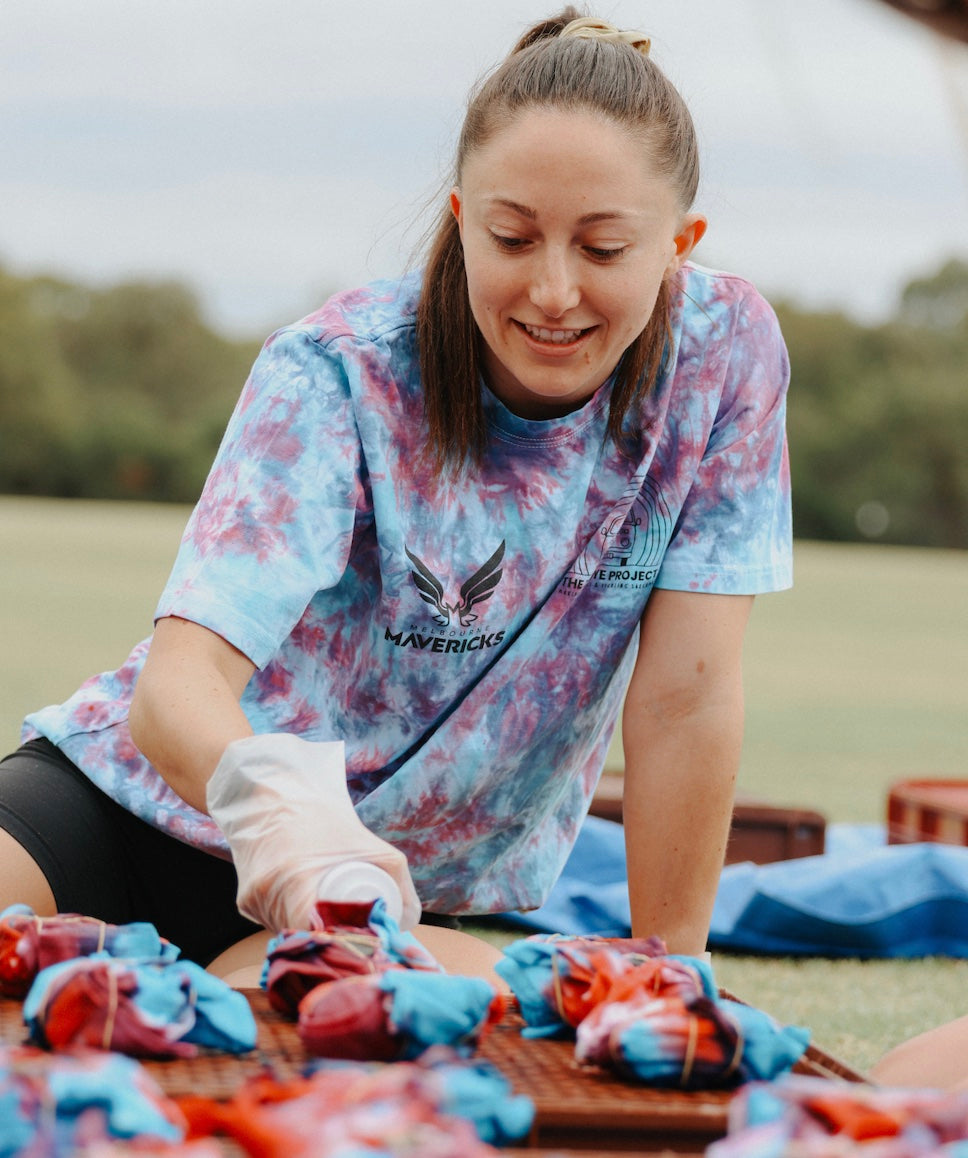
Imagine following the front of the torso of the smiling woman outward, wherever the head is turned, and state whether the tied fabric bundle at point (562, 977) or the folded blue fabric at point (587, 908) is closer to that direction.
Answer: the tied fabric bundle

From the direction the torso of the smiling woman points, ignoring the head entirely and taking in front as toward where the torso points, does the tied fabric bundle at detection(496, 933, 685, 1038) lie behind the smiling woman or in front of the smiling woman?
in front

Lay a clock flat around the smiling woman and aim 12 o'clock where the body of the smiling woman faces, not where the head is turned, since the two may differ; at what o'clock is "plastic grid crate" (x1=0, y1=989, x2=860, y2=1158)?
The plastic grid crate is roughly at 12 o'clock from the smiling woman.

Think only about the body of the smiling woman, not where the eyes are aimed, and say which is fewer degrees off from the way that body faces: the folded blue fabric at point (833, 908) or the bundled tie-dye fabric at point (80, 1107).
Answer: the bundled tie-dye fabric

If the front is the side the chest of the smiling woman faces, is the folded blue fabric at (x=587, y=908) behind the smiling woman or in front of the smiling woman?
behind

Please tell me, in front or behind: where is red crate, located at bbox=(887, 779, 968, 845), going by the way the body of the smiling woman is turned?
behind

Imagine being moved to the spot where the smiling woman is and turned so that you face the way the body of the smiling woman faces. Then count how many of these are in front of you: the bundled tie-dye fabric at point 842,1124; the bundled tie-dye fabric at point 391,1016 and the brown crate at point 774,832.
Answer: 2

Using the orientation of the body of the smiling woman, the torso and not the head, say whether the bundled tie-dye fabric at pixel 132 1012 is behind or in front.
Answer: in front

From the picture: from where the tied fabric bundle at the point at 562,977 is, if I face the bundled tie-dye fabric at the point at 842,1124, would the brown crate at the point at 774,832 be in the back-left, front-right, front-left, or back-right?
back-left

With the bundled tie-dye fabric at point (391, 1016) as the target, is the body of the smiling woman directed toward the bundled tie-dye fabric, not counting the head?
yes

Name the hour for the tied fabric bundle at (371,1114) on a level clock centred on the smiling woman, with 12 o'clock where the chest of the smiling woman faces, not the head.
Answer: The tied fabric bundle is roughly at 12 o'clock from the smiling woman.

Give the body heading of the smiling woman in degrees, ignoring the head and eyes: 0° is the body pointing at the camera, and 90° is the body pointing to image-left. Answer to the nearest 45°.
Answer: approximately 0°
